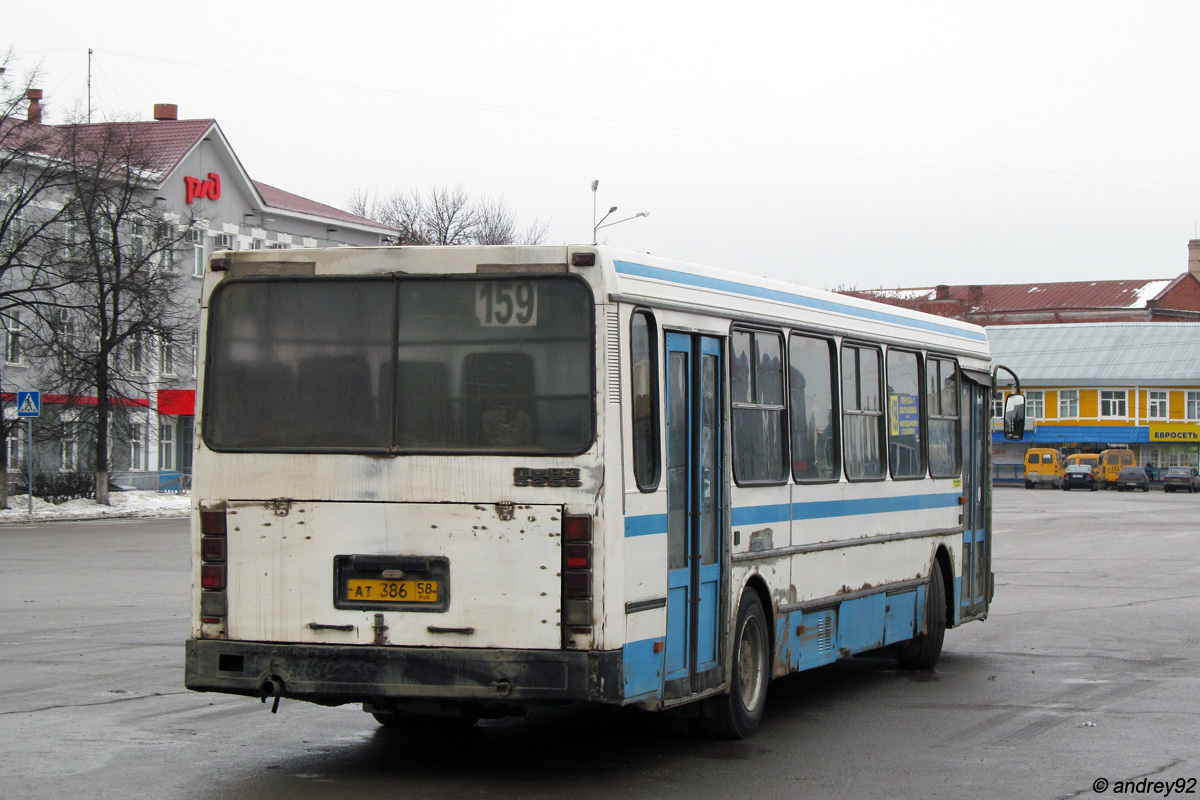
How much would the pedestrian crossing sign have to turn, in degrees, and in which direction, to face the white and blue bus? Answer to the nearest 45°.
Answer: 0° — it already faces it

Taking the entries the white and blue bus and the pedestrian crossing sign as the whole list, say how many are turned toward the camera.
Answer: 1

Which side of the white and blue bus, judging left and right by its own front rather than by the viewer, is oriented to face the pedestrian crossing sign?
left

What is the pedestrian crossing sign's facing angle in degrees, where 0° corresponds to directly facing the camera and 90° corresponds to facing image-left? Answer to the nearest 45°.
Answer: approximately 0°

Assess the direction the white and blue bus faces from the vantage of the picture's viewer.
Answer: facing away from the viewer and to the right of the viewer

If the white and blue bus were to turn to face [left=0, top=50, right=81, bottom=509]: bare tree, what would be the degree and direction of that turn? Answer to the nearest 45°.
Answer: approximately 90° to its left

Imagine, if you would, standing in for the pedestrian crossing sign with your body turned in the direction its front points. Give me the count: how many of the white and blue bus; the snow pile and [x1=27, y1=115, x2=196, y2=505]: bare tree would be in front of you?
1

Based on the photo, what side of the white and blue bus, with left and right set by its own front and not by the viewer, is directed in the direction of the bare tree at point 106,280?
left

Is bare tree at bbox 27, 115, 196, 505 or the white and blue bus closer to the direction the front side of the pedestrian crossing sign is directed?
the white and blue bus
